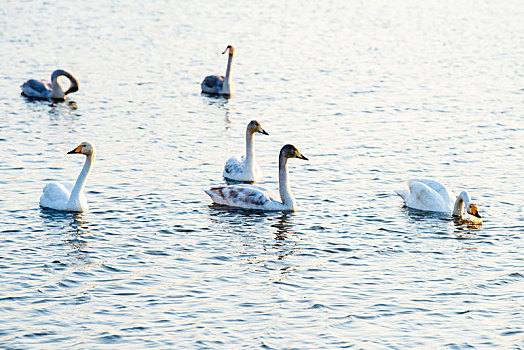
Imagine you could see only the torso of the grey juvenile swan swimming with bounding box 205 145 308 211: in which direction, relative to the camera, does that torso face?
to the viewer's right

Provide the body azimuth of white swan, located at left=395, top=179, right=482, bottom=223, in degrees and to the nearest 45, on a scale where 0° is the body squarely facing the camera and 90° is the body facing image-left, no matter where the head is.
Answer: approximately 315°

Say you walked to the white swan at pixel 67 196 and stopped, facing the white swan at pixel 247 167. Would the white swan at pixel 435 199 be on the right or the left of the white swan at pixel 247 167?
right

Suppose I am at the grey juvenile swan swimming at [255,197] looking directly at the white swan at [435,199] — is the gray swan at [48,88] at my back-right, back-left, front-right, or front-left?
back-left

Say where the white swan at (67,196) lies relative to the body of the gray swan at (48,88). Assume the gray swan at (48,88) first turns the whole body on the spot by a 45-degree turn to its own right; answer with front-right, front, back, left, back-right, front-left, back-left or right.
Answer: front-right

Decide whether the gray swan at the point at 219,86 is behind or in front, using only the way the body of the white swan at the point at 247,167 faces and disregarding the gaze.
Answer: behind

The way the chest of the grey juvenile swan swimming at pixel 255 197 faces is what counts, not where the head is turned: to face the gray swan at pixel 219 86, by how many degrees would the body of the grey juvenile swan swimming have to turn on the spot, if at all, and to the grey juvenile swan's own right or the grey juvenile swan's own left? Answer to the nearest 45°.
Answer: approximately 90° to the grey juvenile swan's own left

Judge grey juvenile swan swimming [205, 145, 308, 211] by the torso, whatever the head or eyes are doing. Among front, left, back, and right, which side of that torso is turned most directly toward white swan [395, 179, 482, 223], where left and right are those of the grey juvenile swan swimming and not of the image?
front

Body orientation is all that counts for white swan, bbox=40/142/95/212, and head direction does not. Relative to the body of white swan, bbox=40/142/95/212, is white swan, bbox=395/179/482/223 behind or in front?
in front

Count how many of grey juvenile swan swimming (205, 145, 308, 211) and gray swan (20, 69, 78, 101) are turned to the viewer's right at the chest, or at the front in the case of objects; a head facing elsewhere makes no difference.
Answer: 2

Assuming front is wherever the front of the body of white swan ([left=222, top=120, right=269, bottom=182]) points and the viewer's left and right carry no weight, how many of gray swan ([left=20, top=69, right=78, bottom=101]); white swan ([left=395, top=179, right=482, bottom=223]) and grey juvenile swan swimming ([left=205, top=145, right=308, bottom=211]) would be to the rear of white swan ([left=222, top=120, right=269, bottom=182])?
1

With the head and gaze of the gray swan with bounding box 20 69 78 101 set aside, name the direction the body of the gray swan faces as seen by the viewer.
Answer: to the viewer's right

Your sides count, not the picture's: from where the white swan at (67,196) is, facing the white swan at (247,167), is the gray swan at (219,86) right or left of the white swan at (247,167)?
left

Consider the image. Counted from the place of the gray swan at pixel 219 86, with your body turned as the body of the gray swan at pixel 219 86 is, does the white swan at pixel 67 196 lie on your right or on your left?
on your right
